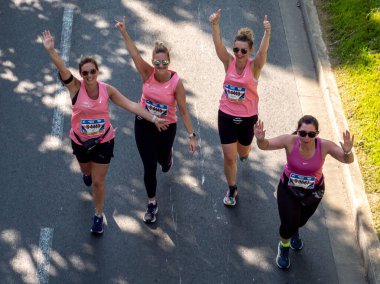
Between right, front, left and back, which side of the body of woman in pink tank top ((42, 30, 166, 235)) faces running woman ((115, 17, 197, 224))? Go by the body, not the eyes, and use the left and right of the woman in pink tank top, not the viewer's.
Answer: left

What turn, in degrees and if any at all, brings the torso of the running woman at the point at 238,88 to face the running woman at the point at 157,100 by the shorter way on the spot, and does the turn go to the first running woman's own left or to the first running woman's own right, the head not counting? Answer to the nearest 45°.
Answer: approximately 45° to the first running woman's own right

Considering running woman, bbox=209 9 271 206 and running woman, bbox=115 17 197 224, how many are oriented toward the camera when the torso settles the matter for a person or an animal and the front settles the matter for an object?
2

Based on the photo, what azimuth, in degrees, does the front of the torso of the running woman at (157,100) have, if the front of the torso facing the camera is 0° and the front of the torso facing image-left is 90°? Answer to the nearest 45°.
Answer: approximately 0°

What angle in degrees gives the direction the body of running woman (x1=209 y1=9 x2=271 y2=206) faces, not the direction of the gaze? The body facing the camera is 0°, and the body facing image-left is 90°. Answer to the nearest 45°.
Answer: approximately 0°
